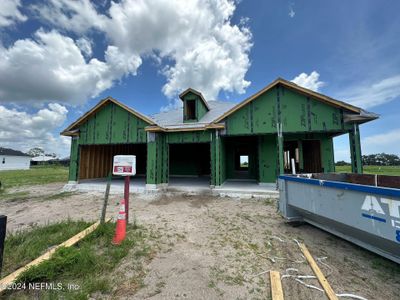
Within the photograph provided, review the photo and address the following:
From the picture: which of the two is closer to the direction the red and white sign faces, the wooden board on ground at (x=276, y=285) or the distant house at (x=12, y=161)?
the wooden board on ground

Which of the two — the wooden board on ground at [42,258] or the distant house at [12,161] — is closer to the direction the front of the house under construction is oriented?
the wooden board on ground

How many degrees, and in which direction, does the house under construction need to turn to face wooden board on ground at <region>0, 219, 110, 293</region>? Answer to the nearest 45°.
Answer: approximately 45° to its right

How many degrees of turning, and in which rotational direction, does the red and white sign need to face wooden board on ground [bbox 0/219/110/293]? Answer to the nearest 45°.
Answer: approximately 45° to its right

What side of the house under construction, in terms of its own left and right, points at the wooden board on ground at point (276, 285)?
front

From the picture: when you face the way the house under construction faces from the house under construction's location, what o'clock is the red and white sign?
The red and white sign is roughly at 1 o'clock from the house under construction.

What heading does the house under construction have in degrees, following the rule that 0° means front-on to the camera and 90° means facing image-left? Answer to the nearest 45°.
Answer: approximately 0°

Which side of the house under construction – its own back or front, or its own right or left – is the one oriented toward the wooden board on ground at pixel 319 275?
front

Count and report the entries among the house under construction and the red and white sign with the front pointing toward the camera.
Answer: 2

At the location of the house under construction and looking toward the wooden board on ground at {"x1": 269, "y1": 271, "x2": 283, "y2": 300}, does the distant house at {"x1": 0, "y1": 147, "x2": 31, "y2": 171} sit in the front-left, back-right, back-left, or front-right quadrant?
back-right

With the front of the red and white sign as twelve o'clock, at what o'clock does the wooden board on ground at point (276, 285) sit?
The wooden board on ground is roughly at 11 o'clock from the red and white sign.

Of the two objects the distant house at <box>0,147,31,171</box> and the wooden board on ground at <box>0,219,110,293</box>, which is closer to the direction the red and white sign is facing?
the wooden board on ground
